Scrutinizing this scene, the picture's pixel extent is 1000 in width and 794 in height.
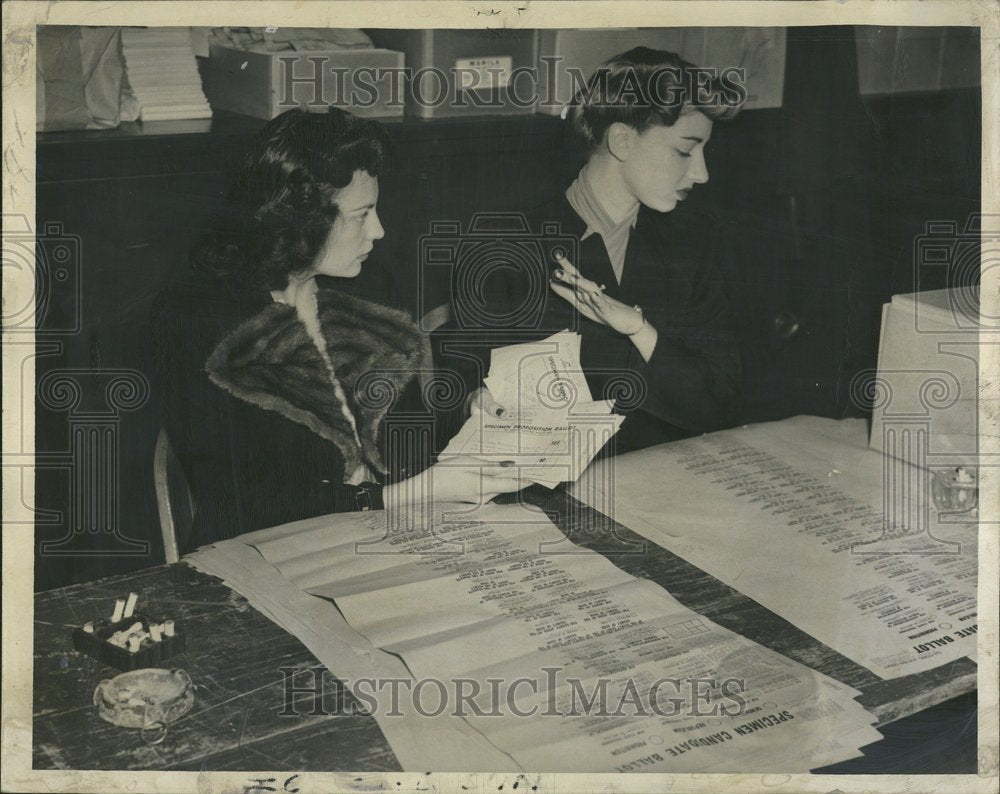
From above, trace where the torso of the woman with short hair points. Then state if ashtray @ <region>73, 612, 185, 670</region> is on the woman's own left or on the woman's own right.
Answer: on the woman's own right

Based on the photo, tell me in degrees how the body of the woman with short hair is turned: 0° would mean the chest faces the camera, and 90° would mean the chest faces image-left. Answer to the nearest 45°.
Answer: approximately 0°

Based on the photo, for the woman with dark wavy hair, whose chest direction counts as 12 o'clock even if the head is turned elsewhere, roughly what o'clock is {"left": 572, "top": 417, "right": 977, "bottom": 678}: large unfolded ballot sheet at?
The large unfolded ballot sheet is roughly at 11 o'clock from the woman with dark wavy hair.

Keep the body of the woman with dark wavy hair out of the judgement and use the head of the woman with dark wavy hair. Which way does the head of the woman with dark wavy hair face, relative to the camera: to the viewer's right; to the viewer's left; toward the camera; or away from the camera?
to the viewer's right
